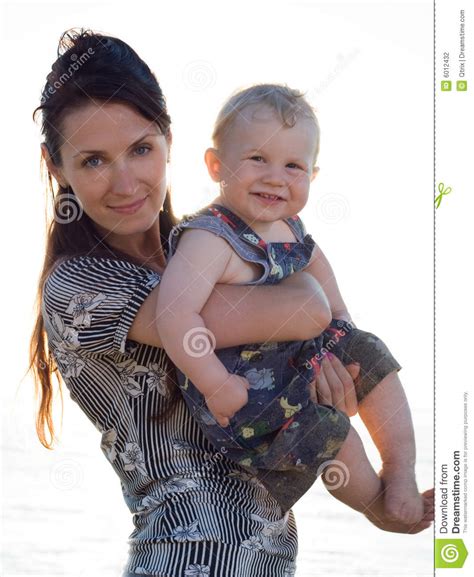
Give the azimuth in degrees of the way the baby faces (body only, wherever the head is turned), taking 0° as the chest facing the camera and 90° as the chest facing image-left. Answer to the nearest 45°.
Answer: approximately 315°
